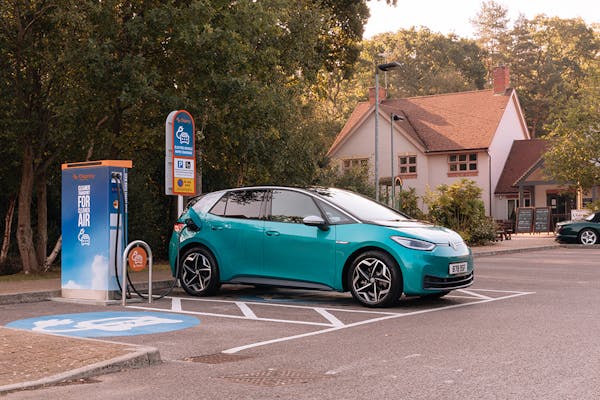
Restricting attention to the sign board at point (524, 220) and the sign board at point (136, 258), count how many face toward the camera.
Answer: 2

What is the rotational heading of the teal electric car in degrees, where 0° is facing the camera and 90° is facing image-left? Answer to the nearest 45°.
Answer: approximately 315°

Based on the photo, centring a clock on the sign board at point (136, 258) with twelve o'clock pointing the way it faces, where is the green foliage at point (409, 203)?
The green foliage is roughly at 7 o'clock from the sign board.

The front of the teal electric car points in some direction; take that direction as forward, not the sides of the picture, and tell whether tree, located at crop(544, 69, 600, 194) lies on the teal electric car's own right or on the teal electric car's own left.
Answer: on the teal electric car's own left

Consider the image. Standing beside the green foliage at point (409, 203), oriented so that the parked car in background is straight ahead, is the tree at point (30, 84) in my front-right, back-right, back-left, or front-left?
back-right

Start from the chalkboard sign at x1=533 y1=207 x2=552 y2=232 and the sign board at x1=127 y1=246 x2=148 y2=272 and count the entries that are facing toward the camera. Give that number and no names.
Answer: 2

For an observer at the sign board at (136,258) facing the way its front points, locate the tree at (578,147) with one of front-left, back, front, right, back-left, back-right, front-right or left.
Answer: back-left

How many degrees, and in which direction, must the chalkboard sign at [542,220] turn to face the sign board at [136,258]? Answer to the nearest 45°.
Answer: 0° — it already faces it
